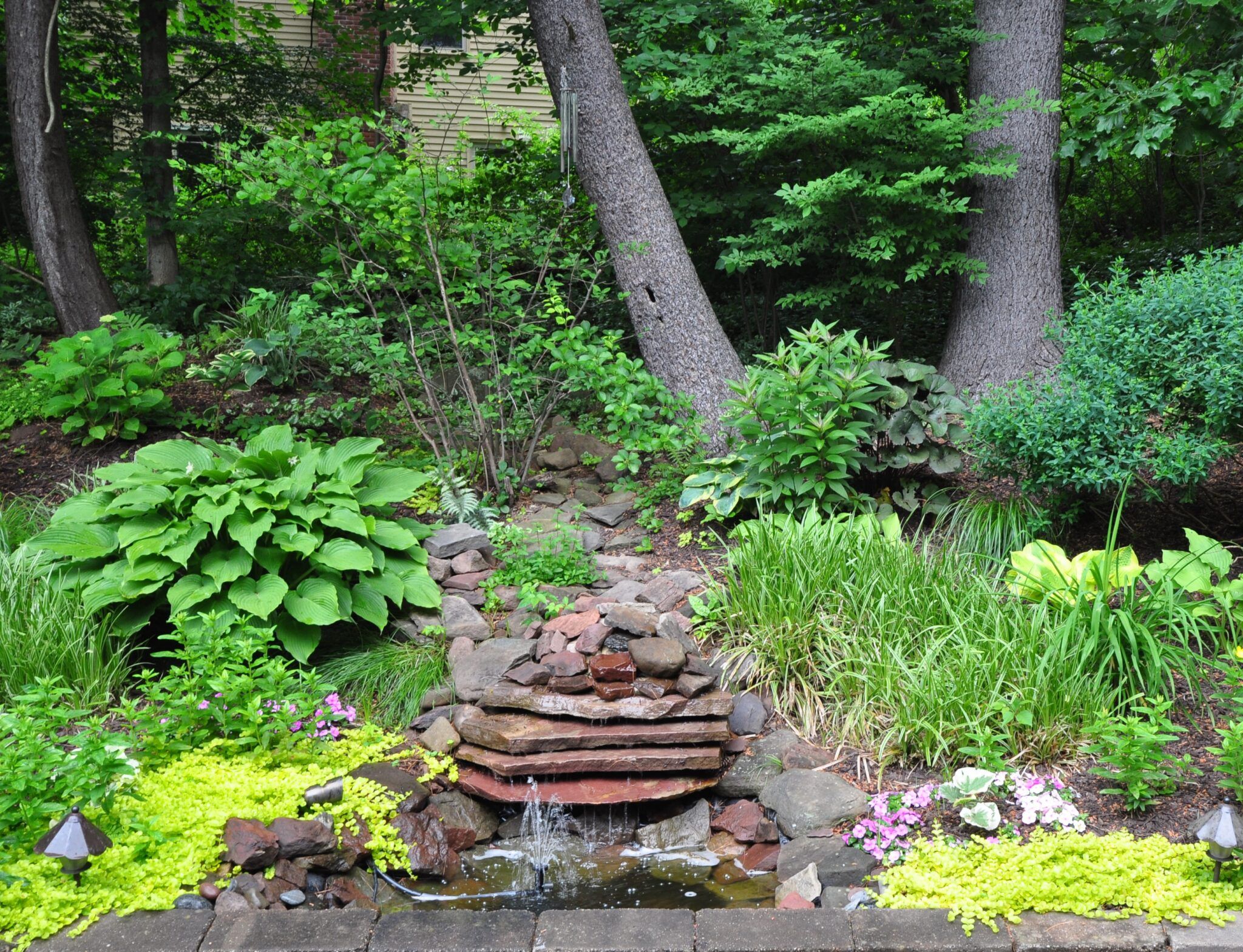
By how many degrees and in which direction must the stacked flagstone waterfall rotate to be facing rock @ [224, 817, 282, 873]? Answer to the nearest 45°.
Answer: approximately 45° to its right

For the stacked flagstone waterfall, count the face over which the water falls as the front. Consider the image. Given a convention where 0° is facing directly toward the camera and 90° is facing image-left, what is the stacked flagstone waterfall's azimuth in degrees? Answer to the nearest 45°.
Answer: approximately 0°

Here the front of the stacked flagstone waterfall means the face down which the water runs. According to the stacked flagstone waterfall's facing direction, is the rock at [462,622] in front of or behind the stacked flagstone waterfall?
behind

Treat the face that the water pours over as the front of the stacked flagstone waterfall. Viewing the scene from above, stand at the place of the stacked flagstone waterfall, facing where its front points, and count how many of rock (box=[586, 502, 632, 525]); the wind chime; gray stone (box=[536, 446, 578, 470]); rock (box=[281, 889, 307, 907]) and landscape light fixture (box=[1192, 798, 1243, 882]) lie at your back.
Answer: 3

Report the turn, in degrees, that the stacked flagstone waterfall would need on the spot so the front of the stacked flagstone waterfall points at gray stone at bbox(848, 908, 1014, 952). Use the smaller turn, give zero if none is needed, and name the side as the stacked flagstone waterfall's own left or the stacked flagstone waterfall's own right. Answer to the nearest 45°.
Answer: approximately 45° to the stacked flagstone waterfall's own left

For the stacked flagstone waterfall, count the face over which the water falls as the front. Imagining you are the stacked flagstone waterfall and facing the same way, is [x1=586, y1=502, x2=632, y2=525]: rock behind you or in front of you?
behind

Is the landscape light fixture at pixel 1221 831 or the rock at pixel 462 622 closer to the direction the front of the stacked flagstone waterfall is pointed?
the landscape light fixture

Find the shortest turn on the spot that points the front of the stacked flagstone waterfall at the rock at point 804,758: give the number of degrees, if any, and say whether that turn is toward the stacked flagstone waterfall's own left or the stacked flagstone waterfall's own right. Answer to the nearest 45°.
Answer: approximately 90° to the stacked flagstone waterfall's own left

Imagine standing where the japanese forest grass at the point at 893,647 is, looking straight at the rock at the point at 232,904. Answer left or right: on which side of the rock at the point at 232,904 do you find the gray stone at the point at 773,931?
left

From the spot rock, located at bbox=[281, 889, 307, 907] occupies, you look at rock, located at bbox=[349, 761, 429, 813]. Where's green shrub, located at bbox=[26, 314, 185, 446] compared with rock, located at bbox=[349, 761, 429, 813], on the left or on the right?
left

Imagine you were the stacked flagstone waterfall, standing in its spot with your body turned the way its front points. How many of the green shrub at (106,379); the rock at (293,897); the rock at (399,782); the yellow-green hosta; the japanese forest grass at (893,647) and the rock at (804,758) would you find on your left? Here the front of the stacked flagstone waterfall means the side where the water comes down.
3

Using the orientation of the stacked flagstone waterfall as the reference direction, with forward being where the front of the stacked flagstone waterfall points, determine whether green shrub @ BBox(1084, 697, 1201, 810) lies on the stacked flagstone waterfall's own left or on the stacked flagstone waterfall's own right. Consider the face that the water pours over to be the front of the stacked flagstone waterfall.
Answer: on the stacked flagstone waterfall's own left
